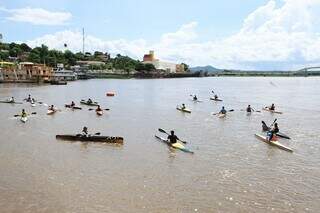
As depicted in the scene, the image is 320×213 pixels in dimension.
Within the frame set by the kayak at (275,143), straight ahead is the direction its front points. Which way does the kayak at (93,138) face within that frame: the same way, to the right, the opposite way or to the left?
to the left

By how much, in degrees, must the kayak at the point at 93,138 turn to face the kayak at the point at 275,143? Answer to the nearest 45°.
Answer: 0° — it already faces it

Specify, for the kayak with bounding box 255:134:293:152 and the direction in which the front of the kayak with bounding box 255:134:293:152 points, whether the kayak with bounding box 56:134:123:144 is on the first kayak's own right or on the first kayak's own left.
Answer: on the first kayak's own right

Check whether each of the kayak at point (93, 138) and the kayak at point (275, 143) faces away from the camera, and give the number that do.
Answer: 0

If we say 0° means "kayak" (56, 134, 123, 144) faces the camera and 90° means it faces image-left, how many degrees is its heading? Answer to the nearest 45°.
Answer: approximately 270°

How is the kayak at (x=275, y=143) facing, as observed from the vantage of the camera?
facing the viewer and to the right of the viewer
